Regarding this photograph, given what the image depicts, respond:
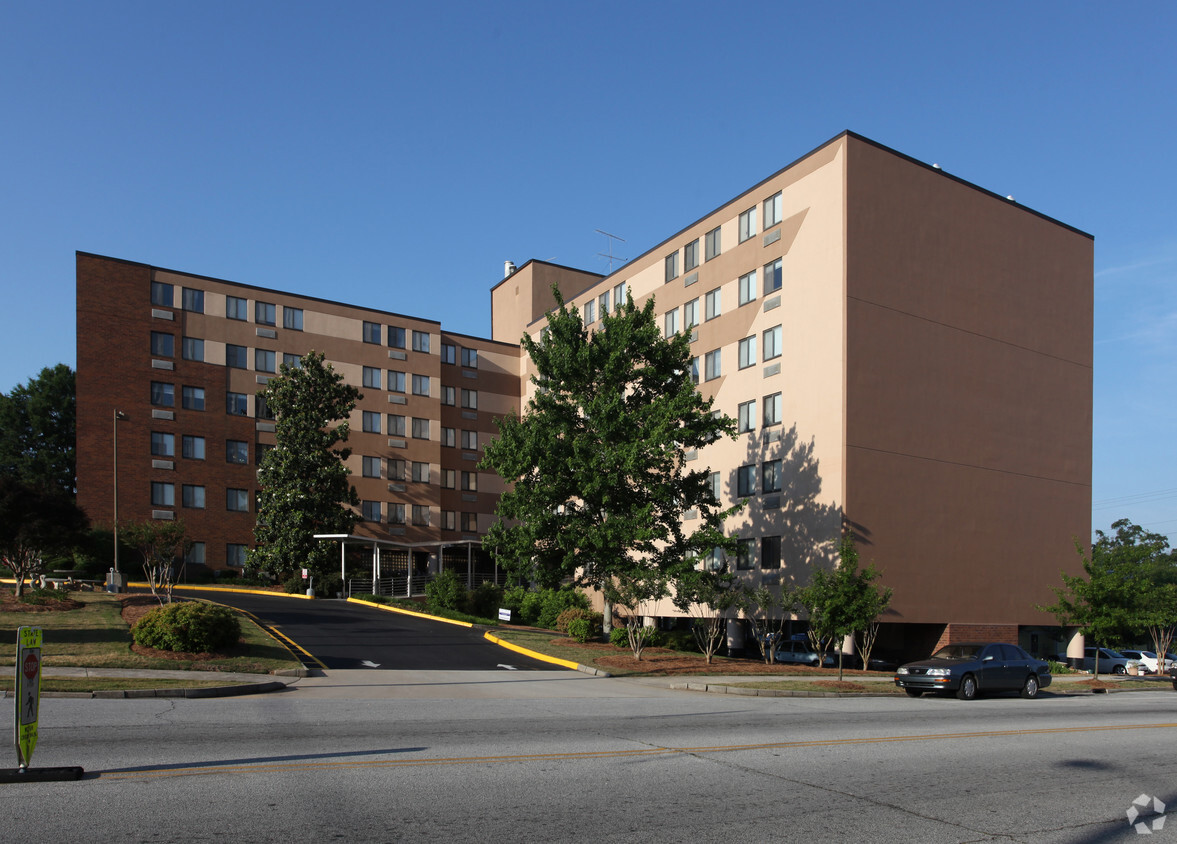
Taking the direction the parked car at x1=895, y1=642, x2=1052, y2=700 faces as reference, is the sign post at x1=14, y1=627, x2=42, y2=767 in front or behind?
in front

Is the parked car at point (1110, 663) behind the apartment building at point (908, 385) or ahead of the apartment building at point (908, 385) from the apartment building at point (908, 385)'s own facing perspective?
behind

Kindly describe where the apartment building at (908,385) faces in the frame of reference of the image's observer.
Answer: facing the viewer and to the left of the viewer

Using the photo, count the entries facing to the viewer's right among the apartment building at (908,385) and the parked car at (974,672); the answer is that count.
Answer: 0

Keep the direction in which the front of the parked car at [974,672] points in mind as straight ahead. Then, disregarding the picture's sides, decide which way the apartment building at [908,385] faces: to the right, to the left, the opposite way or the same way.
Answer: the same way

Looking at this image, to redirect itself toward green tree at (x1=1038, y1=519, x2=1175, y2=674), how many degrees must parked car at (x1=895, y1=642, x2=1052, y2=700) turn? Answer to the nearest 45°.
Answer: approximately 135° to its right

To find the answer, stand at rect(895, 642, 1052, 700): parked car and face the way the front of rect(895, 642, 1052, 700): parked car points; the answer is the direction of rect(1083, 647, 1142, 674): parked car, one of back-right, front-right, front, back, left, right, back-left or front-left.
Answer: back-right

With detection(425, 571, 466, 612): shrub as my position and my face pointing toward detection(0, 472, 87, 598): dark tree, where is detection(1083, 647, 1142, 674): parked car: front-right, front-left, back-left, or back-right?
back-left
